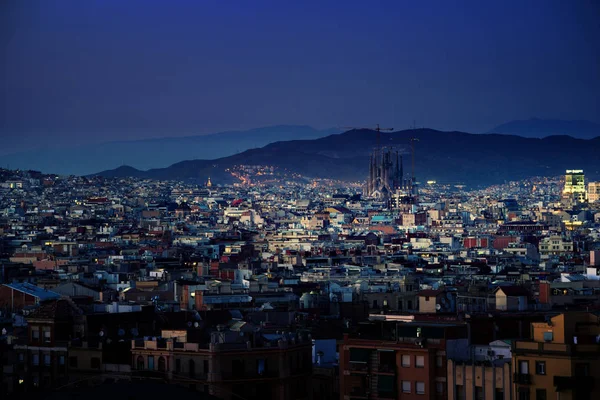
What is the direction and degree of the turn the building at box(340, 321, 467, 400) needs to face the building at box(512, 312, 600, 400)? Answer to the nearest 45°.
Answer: approximately 45° to its left

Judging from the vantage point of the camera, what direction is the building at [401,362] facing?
facing the viewer

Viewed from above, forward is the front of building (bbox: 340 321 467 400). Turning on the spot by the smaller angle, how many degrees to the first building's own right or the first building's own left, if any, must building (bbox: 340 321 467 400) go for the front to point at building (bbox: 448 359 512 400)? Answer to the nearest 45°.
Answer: approximately 45° to the first building's own left

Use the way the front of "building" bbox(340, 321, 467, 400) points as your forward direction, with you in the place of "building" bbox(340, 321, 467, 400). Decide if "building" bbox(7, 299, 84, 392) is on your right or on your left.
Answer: on your right
